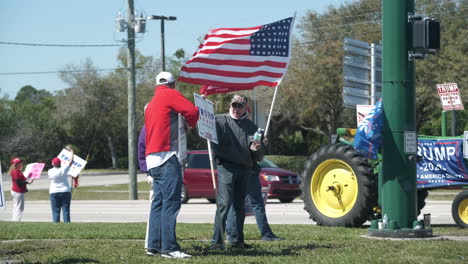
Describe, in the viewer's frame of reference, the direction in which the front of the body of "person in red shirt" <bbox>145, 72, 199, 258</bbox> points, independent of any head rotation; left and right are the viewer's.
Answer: facing away from the viewer and to the right of the viewer

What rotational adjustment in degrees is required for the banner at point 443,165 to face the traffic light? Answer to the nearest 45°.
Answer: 0° — it already faces it

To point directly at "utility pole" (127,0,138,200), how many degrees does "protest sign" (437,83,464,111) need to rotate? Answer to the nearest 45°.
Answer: approximately 135° to its right

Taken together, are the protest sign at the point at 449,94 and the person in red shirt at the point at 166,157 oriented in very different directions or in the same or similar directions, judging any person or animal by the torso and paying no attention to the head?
very different directions

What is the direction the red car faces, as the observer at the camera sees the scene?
facing the viewer and to the right of the viewer

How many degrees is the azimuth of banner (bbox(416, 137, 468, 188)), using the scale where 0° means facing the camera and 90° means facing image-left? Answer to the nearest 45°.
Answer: approximately 0°

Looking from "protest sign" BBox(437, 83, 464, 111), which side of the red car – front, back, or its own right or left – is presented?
front

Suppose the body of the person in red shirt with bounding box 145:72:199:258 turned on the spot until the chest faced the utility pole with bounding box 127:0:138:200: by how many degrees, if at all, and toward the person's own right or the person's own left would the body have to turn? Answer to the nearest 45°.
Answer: approximately 45° to the person's own left
